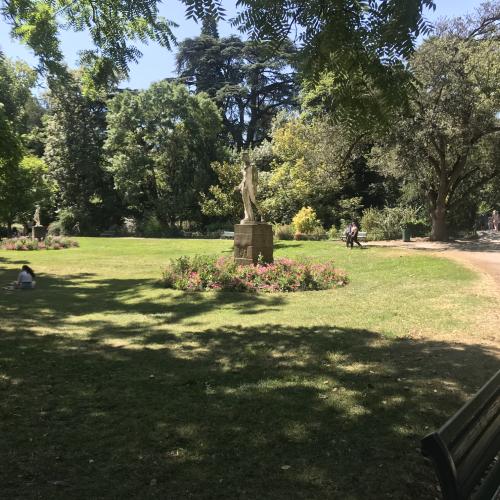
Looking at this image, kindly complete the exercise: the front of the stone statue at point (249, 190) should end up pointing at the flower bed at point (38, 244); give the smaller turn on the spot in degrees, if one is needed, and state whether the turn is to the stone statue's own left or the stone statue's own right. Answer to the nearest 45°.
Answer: approximately 45° to the stone statue's own right

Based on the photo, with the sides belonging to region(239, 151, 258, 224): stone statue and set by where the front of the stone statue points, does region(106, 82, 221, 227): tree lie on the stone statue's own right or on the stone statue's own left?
on the stone statue's own right

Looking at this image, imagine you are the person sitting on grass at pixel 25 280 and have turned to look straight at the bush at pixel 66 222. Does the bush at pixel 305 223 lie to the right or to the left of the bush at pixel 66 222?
right

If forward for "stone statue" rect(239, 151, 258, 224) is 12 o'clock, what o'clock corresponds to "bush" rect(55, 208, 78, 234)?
The bush is roughly at 2 o'clock from the stone statue.

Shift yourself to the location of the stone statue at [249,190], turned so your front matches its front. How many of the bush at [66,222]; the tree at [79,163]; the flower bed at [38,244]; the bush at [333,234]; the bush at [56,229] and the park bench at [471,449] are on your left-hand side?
1
